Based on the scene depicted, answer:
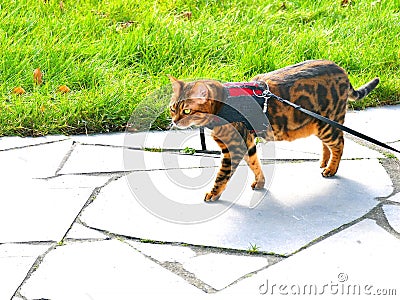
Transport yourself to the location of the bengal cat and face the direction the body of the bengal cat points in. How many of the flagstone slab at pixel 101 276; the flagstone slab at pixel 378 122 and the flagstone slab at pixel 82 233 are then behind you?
1

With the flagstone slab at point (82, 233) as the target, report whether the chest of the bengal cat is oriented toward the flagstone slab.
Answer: yes

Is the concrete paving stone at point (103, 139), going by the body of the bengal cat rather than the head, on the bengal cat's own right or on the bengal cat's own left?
on the bengal cat's own right

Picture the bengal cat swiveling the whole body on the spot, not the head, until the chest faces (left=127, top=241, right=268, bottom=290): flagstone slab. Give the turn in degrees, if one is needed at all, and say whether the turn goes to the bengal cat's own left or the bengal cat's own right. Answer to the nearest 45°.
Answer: approximately 45° to the bengal cat's own left

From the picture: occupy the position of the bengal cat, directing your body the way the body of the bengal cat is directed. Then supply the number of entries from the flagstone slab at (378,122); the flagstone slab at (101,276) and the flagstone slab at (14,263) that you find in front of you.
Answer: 2

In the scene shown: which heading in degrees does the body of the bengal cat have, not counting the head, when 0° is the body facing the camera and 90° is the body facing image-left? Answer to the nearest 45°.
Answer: approximately 45°

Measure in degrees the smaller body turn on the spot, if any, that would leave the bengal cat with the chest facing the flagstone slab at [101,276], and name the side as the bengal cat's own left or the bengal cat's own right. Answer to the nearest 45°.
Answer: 0° — it already faces it

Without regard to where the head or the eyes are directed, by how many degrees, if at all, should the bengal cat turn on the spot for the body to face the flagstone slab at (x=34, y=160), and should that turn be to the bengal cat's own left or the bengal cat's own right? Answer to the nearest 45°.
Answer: approximately 45° to the bengal cat's own right

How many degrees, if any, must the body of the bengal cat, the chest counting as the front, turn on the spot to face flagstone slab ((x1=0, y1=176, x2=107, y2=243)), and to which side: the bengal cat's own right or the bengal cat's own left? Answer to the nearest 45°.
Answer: approximately 45° to the bengal cat's own right

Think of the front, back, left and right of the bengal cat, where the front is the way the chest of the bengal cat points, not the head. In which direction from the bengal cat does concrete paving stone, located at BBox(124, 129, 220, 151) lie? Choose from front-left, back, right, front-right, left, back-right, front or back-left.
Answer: right

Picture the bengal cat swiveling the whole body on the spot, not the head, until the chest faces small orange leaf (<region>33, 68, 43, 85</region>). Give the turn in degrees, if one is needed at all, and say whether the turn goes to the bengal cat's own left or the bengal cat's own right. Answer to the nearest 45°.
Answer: approximately 90° to the bengal cat's own right

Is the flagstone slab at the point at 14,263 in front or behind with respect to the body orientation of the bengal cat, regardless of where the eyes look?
in front

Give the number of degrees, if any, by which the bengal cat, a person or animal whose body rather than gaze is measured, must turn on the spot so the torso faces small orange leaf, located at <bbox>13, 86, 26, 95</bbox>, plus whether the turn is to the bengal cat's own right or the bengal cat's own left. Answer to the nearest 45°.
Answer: approximately 90° to the bengal cat's own right
